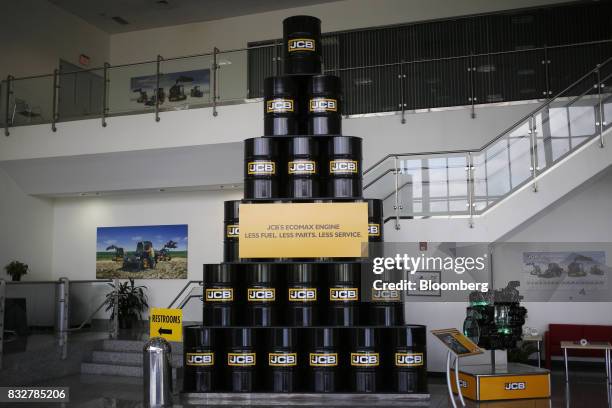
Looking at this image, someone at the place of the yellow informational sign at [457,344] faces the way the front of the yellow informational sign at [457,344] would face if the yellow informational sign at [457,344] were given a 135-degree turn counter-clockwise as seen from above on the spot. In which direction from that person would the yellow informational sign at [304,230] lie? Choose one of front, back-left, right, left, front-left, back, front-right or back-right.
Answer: back

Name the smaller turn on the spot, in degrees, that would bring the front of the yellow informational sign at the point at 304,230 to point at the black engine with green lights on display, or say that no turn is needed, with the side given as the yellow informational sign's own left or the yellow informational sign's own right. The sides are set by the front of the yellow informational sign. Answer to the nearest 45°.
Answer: approximately 90° to the yellow informational sign's own left

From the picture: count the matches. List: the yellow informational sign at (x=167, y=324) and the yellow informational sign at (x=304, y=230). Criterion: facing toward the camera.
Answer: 2

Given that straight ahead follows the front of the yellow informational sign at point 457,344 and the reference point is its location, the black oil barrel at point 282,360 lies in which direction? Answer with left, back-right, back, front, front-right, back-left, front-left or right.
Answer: front-right

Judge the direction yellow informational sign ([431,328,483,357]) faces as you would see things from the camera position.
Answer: facing the viewer and to the left of the viewer

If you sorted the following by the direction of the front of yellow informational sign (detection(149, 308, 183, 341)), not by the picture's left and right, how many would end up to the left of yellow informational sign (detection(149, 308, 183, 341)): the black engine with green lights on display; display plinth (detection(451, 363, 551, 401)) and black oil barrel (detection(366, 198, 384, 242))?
3

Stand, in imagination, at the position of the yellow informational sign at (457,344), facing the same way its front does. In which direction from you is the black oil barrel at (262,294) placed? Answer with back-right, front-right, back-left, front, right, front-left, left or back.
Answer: front-right

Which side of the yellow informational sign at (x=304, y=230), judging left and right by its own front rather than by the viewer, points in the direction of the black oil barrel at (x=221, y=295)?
right

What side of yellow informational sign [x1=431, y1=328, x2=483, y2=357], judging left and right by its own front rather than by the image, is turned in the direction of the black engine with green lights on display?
left
